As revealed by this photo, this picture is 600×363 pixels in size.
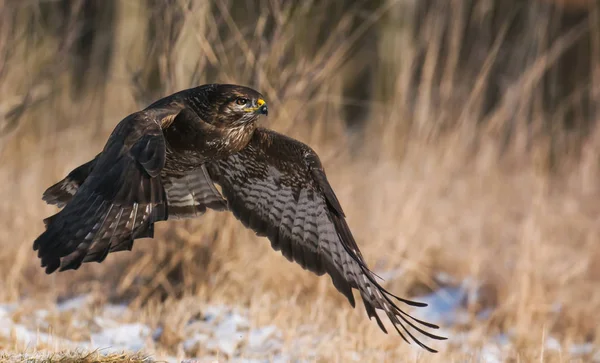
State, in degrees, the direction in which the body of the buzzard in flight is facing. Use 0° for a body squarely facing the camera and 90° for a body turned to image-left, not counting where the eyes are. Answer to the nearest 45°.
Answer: approximately 315°
